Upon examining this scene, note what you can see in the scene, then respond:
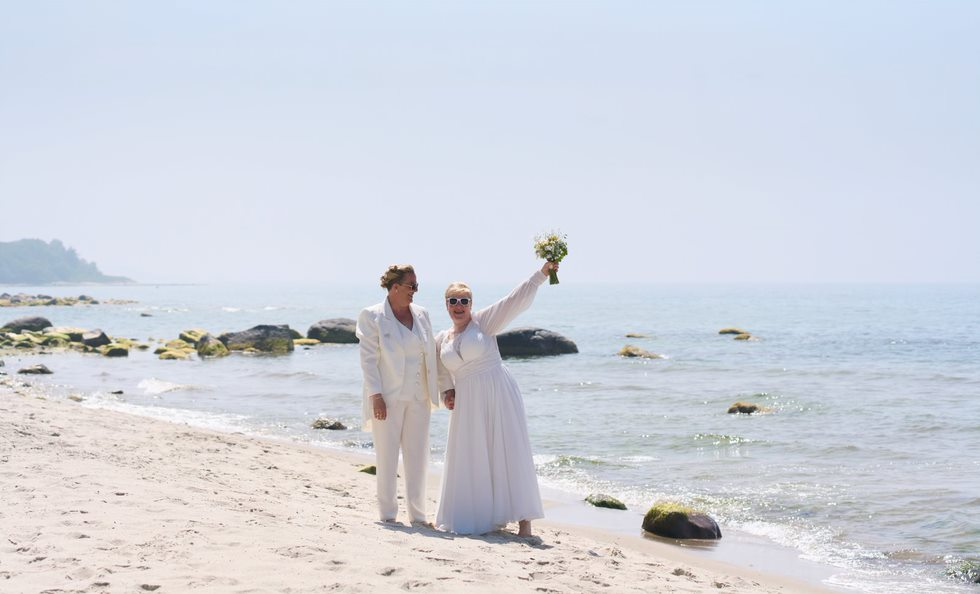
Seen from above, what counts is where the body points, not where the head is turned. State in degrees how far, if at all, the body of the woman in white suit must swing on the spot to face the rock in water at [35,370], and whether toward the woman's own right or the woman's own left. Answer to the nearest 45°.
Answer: approximately 180°

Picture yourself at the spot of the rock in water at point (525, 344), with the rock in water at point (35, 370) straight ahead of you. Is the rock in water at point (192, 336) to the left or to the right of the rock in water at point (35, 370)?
right

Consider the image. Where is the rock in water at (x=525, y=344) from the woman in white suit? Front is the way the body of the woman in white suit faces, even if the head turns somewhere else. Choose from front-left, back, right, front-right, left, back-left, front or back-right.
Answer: back-left

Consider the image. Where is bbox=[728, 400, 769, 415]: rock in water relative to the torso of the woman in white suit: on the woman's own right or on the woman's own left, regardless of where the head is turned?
on the woman's own left

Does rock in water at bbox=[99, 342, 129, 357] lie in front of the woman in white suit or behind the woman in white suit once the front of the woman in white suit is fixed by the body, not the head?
behind

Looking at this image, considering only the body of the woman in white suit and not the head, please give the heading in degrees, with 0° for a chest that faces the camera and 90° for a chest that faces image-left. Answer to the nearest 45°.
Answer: approximately 315°

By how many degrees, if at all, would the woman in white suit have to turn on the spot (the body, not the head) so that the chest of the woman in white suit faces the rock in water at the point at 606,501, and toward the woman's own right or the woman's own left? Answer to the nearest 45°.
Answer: approximately 90° to the woman's own left

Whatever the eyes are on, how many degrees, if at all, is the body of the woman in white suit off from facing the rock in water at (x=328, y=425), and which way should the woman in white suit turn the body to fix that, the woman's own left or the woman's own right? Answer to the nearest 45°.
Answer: approximately 135° to the woman's own left

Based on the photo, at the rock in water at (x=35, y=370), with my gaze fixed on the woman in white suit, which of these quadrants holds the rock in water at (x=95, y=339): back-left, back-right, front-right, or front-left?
back-left

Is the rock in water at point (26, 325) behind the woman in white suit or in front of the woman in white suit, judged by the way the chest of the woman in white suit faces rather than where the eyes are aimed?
behind

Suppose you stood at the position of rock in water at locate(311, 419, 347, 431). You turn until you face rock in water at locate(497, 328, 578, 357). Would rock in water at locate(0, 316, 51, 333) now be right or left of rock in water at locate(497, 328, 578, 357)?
left
